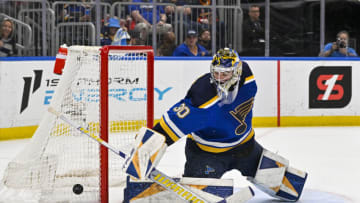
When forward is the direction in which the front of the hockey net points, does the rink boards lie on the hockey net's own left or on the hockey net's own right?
on the hockey net's own left

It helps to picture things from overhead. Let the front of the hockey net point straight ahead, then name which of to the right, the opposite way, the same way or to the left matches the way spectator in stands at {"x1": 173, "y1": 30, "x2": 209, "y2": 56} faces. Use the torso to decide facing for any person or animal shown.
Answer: to the right

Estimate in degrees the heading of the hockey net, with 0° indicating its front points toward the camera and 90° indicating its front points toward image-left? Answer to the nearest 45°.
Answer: approximately 270°

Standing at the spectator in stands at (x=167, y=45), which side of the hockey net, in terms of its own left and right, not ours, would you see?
left

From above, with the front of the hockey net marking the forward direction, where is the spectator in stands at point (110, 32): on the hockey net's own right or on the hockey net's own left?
on the hockey net's own left

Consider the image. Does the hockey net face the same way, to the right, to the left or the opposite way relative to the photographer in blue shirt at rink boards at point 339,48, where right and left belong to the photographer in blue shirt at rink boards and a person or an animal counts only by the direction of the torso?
to the left
